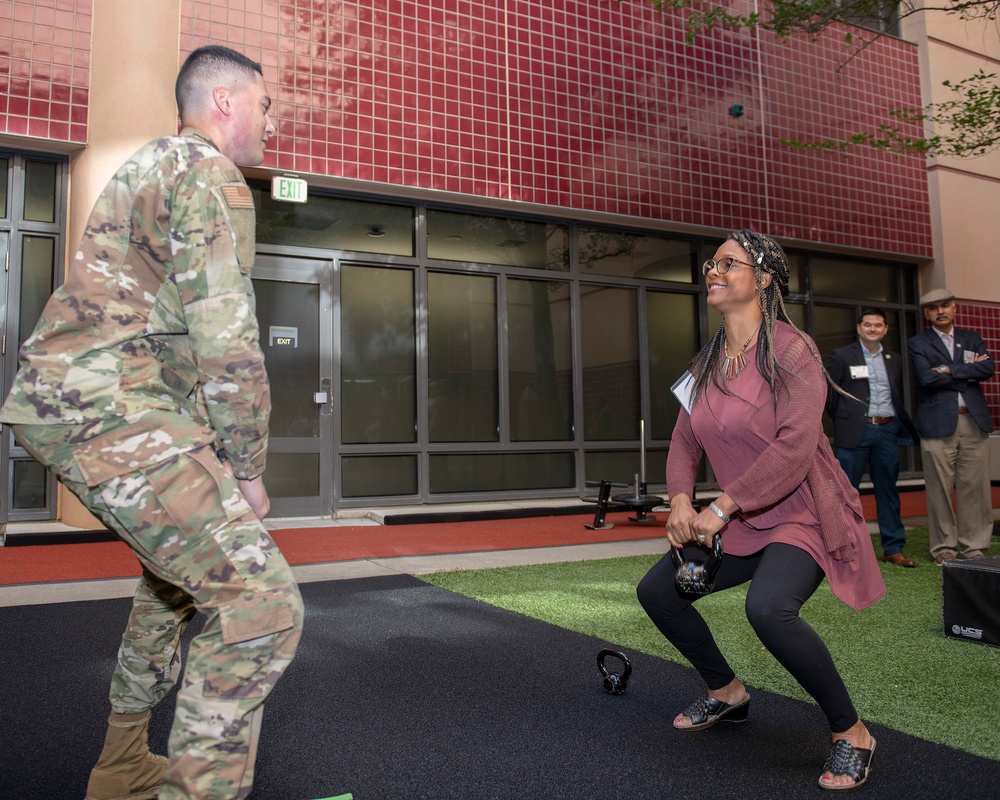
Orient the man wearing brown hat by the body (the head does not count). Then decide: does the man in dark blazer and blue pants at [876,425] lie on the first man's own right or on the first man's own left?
on the first man's own right

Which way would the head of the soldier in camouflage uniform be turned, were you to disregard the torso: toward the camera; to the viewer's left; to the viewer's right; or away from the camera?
to the viewer's right

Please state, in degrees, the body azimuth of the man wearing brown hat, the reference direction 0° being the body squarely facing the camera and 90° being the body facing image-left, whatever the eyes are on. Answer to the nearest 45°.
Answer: approximately 0°

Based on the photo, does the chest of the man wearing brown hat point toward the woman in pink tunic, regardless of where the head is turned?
yes

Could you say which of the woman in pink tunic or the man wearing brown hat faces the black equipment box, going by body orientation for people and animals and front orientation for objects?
the man wearing brown hat

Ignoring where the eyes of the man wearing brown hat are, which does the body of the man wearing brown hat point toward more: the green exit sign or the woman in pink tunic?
the woman in pink tunic

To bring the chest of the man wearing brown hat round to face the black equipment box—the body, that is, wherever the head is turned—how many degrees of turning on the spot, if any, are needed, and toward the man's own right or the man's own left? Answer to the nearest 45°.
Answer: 0° — they already face it

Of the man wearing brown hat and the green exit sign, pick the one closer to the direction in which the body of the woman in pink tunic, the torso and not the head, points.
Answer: the green exit sign

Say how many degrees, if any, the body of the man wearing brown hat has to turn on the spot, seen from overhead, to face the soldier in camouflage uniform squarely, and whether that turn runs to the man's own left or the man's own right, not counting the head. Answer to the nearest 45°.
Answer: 0° — they already face them

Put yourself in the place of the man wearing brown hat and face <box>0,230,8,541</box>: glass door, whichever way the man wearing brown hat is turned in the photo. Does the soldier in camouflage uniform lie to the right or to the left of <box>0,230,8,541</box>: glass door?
left

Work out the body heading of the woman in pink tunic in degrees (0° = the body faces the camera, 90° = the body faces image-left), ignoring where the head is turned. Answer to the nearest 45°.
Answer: approximately 45°

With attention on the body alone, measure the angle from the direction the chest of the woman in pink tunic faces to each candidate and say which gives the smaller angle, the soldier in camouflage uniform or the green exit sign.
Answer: the soldier in camouflage uniform
